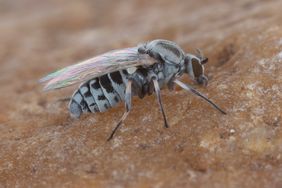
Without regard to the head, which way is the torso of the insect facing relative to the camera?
to the viewer's right
